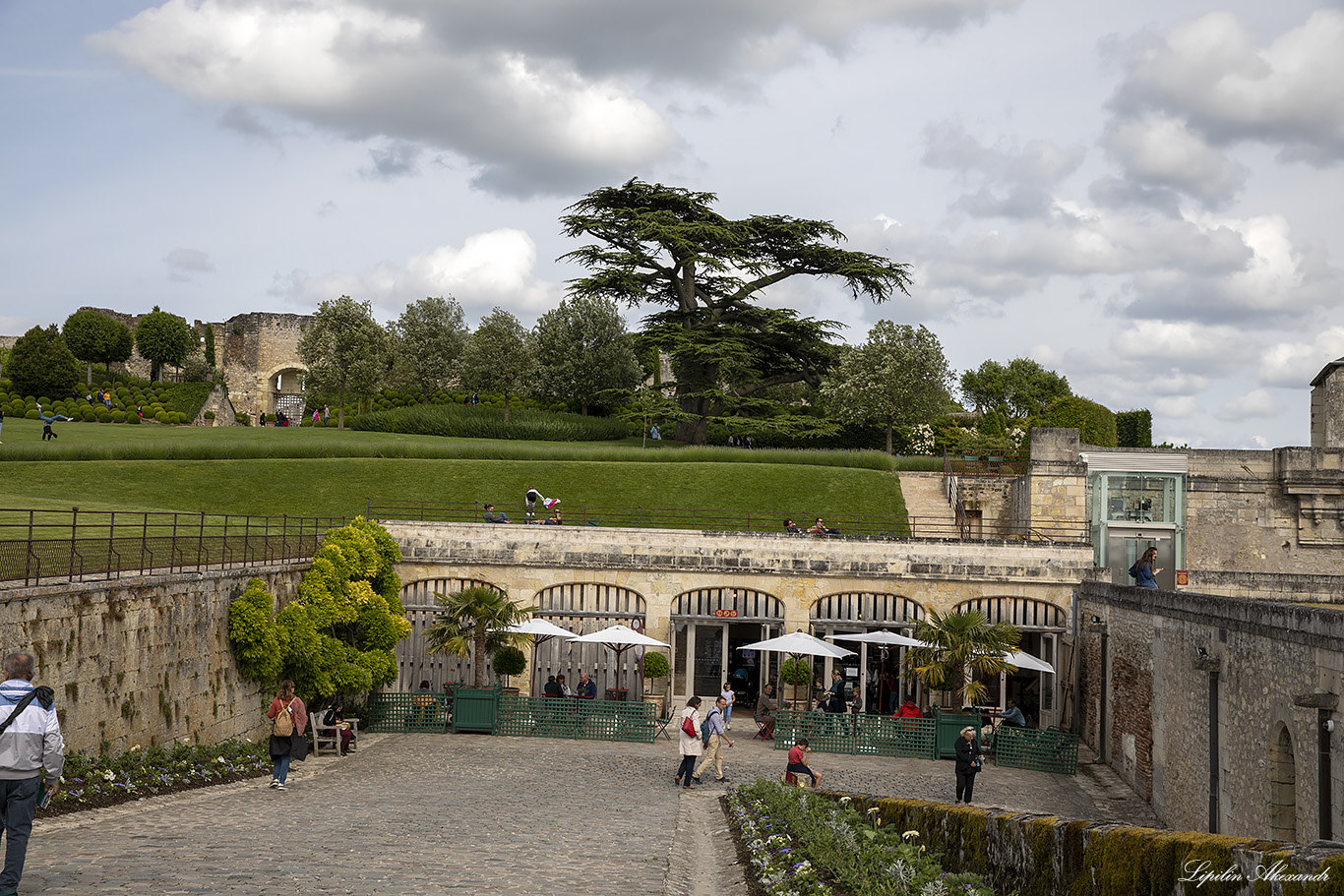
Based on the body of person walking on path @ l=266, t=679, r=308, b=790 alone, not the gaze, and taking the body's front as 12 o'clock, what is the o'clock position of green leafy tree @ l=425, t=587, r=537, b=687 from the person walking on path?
The green leafy tree is roughly at 1 o'clock from the person walking on path.

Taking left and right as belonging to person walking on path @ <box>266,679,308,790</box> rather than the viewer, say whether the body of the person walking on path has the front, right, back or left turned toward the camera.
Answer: back

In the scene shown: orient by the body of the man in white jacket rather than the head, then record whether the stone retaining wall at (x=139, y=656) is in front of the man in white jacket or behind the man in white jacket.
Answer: in front

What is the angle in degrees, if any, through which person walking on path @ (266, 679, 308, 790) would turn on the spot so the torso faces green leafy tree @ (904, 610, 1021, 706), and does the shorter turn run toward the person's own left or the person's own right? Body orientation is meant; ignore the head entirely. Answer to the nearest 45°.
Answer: approximately 90° to the person's own right

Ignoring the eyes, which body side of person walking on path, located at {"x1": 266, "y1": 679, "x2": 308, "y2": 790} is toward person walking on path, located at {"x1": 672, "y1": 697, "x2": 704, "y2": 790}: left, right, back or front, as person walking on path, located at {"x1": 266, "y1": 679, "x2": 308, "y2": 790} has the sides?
right

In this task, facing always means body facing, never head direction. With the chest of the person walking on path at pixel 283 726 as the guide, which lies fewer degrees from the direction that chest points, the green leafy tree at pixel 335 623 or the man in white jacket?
the green leafy tree

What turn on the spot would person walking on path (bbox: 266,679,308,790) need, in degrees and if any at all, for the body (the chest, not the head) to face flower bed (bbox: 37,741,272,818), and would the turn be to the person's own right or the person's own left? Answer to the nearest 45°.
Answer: approximately 90° to the person's own left

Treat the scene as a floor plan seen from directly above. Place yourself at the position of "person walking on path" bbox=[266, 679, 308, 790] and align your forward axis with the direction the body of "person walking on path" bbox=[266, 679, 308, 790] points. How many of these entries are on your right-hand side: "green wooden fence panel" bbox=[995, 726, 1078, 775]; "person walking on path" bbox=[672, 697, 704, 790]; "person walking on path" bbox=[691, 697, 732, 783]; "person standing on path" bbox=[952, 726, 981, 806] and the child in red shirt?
5

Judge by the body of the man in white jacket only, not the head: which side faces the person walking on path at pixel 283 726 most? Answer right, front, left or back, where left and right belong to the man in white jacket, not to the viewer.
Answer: front

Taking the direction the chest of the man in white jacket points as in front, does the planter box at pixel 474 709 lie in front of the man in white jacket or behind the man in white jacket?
in front
